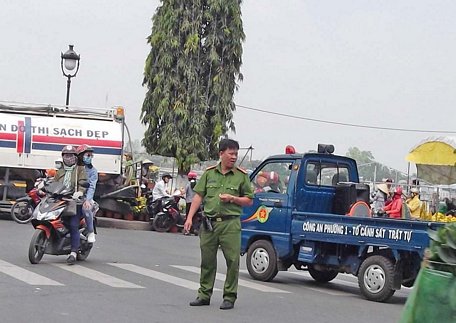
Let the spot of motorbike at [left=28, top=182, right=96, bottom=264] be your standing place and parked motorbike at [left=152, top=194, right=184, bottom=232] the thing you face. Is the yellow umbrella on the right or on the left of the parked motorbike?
right

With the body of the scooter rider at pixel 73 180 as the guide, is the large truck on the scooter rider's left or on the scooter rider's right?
on the scooter rider's right

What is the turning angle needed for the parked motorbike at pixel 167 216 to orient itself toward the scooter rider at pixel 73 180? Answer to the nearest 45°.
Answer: approximately 45° to its left

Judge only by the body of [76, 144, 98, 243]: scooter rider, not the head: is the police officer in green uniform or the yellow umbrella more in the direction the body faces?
the police officer in green uniform

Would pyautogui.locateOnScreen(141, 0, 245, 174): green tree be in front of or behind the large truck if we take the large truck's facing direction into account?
behind

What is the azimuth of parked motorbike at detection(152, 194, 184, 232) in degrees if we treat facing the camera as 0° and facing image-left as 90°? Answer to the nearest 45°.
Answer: approximately 45°

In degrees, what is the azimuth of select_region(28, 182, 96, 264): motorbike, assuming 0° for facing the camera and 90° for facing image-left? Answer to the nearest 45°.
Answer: approximately 45°
